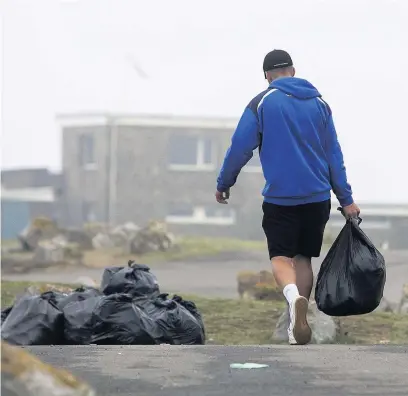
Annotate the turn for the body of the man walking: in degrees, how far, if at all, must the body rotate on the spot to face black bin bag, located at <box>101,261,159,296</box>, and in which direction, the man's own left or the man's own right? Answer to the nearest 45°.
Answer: approximately 45° to the man's own left

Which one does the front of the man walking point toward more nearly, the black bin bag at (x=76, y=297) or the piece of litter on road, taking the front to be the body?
the black bin bag

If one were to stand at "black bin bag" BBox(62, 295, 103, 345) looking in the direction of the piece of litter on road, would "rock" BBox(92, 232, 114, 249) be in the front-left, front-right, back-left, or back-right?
back-left

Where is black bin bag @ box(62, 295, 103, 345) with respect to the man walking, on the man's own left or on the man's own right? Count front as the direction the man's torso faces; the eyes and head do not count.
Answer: on the man's own left

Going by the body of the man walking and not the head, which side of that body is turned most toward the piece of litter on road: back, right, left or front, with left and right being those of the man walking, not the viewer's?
back

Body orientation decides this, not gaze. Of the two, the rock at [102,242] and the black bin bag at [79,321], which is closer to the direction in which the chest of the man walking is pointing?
the rock

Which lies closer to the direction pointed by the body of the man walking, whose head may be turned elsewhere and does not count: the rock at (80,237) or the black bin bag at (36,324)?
the rock

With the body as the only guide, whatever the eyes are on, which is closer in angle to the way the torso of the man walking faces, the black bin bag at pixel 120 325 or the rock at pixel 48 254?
the rock

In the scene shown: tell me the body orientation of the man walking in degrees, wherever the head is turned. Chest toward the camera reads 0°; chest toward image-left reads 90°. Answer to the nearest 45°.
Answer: approximately 180°
